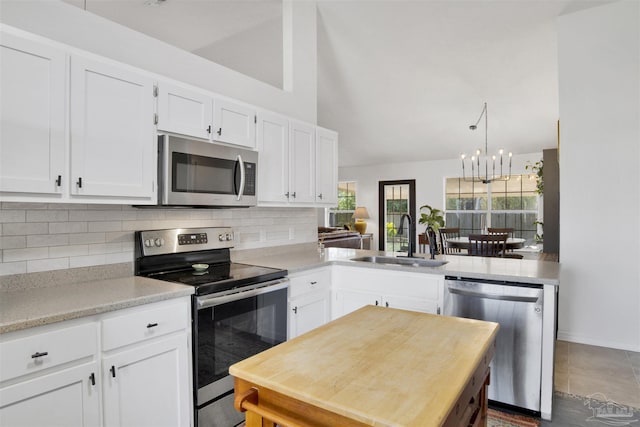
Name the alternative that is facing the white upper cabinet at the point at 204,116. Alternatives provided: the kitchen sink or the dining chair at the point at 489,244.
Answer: the kitchen sink

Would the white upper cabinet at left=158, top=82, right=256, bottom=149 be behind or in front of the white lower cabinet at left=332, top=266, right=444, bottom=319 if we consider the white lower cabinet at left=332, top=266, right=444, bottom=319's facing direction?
in front

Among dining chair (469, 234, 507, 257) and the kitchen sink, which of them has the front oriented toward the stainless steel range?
the kitchen sink

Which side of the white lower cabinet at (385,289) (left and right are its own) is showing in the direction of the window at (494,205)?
back

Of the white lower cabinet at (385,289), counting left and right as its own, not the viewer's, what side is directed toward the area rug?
left

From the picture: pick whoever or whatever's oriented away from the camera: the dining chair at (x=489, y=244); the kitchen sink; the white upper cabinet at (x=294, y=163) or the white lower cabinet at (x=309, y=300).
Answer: the dining chair

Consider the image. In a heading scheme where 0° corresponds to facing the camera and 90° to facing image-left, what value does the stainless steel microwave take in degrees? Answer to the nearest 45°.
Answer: approximately 315°

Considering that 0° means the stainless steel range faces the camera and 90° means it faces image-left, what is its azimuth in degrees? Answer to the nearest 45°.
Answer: approximately 315°

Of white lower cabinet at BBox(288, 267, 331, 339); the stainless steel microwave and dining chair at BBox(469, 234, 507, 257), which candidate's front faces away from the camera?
the dining chair

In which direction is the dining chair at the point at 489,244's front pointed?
away from the camera

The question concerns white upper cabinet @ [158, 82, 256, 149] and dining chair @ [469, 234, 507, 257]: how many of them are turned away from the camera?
1

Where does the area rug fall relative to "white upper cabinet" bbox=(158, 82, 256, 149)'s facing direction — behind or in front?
in front

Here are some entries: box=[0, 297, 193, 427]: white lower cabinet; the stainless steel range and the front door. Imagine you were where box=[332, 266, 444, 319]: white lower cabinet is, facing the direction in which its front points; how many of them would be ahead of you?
2
